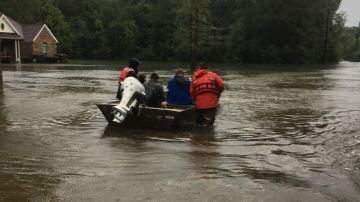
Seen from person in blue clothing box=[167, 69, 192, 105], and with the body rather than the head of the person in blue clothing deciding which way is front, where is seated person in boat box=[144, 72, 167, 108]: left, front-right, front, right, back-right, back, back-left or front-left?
back-left

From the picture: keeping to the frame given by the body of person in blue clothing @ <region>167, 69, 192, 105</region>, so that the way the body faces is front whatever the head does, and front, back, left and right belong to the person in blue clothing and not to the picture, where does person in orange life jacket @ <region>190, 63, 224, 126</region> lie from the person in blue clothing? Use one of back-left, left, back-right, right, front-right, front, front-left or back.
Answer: back-right

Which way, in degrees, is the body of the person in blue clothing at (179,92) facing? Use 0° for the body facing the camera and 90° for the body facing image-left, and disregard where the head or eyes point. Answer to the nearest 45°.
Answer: approximately 180°
